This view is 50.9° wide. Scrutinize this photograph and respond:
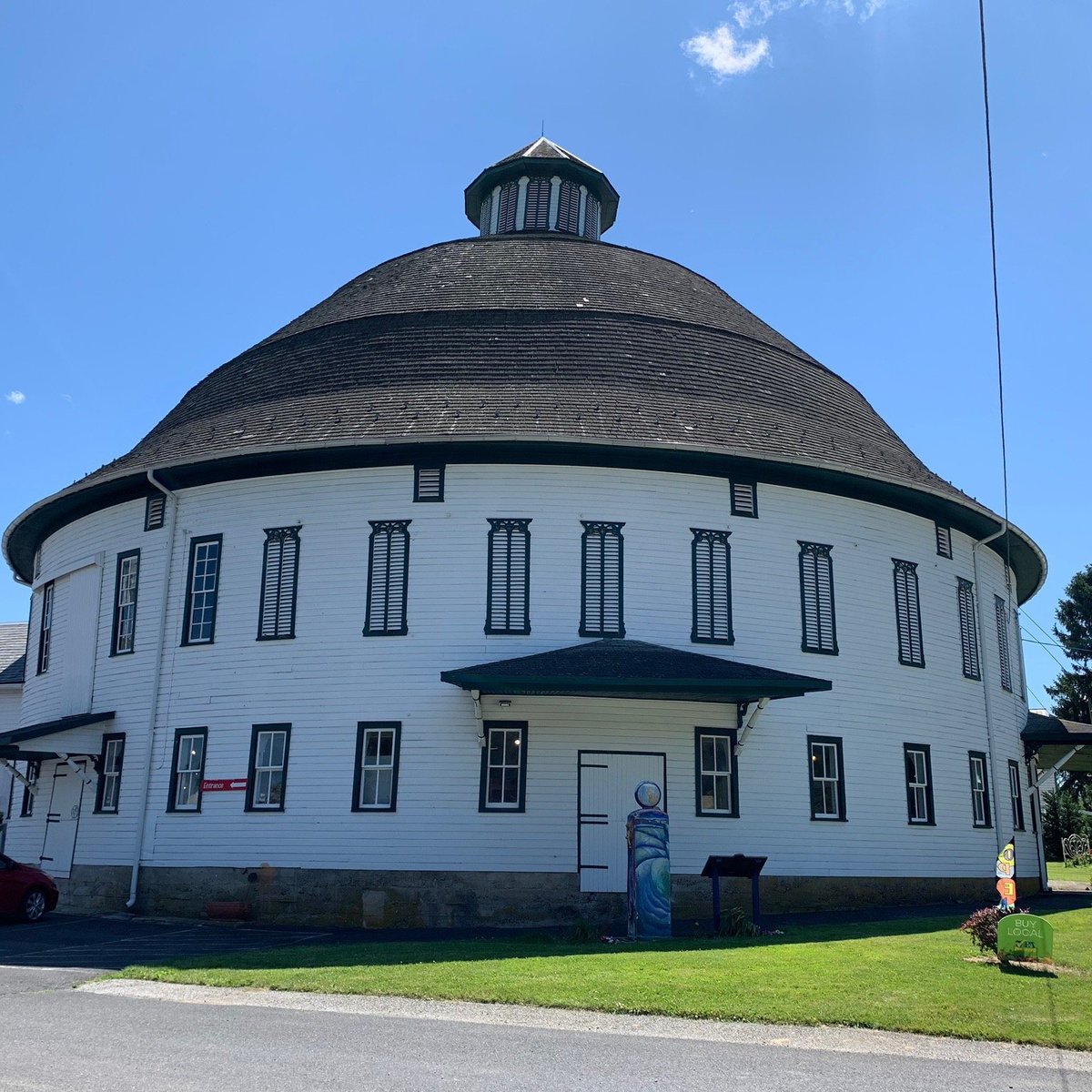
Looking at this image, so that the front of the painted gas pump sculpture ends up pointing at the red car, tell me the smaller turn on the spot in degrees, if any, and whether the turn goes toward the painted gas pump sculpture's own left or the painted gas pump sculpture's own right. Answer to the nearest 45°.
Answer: approximately 90° to the painted gas pump sculpture's own right

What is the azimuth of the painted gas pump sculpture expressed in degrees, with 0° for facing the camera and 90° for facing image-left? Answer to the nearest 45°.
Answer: approximately 0°
